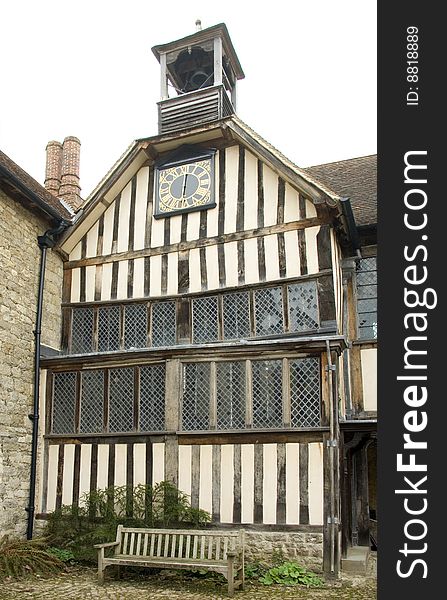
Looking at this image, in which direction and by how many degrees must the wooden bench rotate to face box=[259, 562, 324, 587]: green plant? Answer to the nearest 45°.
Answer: approximately 135° to its left

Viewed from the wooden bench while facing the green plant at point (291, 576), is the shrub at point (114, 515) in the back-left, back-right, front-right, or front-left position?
back-left

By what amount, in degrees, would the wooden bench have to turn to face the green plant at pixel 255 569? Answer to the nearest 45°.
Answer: approximately 135° to its left

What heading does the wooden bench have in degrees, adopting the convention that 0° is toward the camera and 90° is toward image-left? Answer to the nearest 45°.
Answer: approximately 45°

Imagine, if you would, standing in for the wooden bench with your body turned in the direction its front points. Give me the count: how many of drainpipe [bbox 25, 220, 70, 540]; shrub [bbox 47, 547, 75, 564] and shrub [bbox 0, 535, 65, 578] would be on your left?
0

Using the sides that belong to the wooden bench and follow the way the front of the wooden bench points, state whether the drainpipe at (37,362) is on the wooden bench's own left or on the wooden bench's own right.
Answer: on the wooden bench's own right

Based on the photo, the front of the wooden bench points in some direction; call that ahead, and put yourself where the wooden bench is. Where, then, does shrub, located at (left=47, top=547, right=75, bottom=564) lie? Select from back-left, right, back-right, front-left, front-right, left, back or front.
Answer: right
